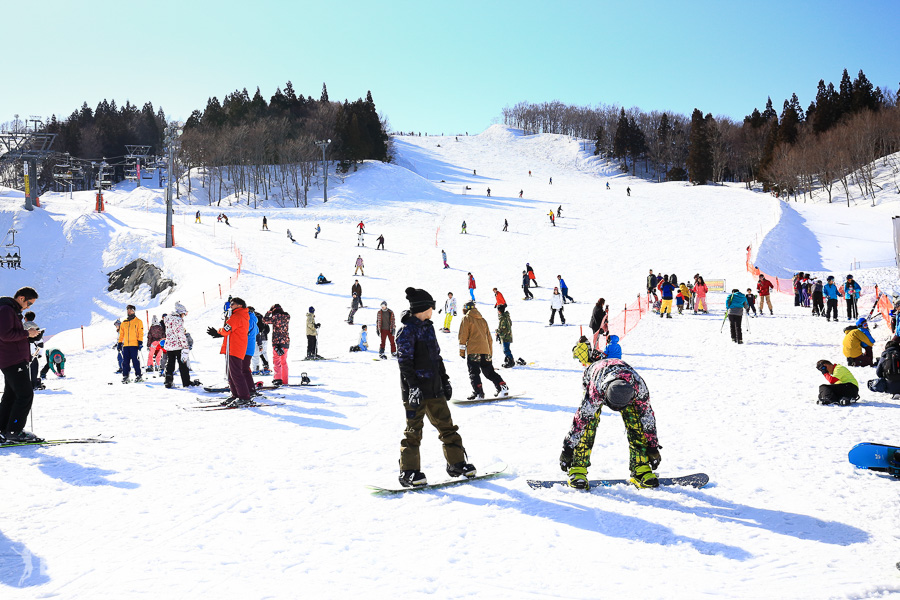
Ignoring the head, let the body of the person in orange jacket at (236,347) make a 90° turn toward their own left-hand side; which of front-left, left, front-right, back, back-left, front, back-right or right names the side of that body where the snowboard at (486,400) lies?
left

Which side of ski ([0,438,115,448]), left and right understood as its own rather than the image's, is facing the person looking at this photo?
right

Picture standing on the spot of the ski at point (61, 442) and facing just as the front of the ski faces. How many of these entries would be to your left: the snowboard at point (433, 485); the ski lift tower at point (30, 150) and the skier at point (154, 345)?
2

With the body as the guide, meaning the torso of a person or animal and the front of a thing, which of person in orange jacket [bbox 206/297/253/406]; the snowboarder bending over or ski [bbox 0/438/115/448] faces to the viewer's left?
the person in orange jacket

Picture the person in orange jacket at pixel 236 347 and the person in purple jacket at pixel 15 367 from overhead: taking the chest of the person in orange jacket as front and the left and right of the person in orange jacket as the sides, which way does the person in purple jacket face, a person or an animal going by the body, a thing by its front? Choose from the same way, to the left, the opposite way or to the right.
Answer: the opposite way

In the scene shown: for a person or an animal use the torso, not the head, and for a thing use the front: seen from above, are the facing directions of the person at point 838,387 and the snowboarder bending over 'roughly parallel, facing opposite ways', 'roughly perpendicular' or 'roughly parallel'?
roughly perpendicular

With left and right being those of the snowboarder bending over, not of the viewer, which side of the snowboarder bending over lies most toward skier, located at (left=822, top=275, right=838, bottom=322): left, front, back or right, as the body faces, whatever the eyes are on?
back

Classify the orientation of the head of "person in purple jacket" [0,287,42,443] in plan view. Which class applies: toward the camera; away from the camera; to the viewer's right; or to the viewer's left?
to the viewer's right

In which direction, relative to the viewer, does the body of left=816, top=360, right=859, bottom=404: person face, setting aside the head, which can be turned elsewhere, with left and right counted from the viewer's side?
facing to the left of the viewer

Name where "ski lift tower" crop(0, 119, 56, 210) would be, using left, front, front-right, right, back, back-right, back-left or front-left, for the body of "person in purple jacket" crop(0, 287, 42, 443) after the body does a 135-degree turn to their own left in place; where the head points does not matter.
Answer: front-right

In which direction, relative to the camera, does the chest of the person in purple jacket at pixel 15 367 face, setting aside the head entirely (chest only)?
to the viewer's right

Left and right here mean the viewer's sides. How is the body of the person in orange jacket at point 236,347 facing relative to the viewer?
facing to the left of the viewer
